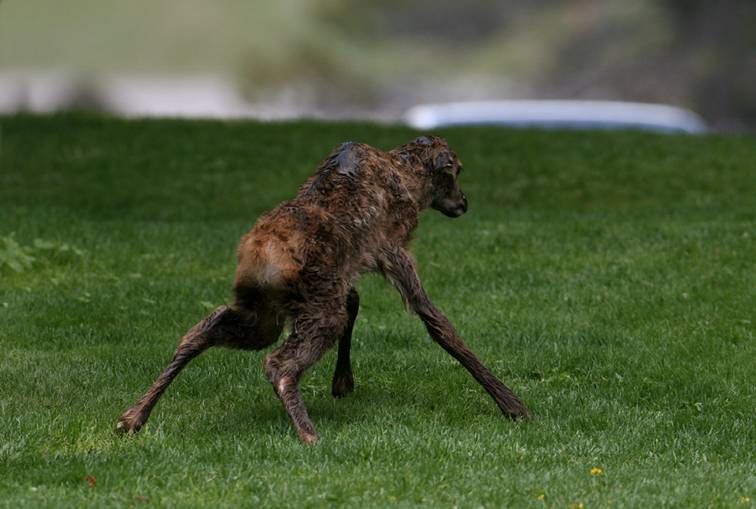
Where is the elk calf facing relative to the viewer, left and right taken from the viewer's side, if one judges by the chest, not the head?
facing away from the viewer and to the right of the viewer

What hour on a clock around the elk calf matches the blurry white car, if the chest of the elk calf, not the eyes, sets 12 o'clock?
The blurry white car is roughly at 11 o'clock from the elk calf.
